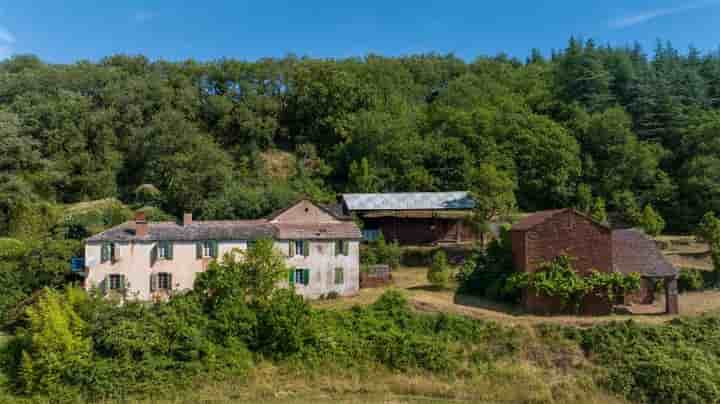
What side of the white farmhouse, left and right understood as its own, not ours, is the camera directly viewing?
front

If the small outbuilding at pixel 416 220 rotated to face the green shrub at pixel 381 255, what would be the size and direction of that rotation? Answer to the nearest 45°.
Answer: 0° — it already faces it

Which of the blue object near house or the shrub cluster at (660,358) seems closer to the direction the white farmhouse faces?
the shrub cluster

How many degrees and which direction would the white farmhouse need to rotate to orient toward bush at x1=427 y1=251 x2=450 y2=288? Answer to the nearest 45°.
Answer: approximately 90° to its left

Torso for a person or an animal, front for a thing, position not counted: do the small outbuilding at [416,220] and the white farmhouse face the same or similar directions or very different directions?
same or similar directions

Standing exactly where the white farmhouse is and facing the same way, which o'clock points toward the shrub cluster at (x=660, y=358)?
The shrub cluster is roughly at 10 o'clock from the white farmhouse.

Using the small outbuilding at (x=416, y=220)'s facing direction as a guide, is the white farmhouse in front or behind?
in front

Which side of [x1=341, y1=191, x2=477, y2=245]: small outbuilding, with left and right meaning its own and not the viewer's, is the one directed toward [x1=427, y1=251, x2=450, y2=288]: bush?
front

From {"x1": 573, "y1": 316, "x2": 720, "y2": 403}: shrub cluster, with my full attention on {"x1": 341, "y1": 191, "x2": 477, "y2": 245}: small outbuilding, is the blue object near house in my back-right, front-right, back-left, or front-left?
front-left

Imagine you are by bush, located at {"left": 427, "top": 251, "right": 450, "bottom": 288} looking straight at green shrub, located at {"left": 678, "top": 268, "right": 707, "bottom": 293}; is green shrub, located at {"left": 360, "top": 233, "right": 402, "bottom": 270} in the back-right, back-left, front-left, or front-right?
back-left

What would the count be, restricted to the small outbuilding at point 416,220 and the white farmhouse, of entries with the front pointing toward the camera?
2

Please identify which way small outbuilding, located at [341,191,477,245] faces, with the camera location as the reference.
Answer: facing the viewer

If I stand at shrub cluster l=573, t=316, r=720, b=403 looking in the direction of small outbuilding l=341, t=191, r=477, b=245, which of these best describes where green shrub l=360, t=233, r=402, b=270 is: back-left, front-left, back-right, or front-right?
front-left
